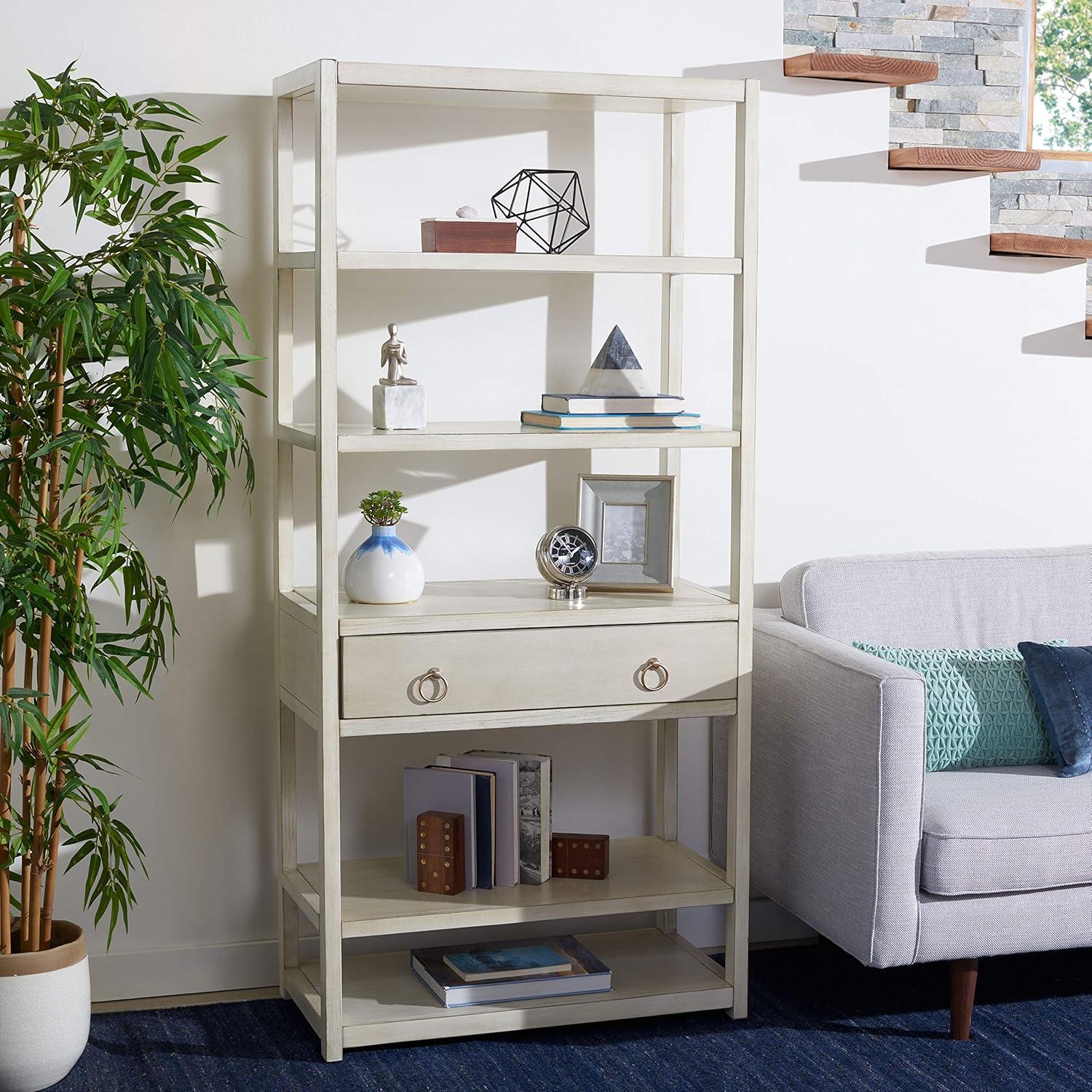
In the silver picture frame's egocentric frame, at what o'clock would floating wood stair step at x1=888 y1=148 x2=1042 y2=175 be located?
The floating wood stair step is roughly at 8 o'clock from the silver picture frame.

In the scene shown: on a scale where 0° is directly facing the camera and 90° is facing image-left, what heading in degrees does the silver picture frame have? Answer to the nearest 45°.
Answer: approximately 0°
